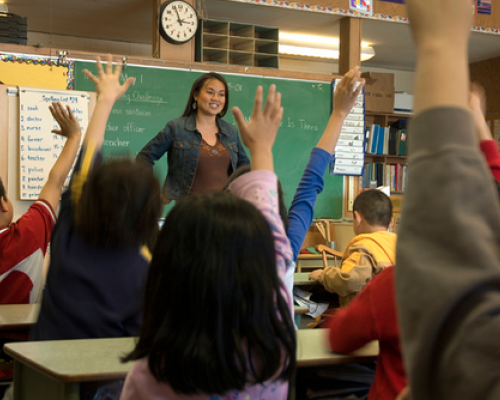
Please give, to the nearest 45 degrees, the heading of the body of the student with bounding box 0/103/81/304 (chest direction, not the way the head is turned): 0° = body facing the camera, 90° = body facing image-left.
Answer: approximately 225°

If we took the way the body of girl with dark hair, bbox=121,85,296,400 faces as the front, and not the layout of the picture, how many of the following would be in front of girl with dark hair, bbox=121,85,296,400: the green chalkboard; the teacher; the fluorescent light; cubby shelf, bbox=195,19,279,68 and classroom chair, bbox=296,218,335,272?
5

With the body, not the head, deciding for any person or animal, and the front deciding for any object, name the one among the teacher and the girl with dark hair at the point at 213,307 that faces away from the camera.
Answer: the girl with dark hair

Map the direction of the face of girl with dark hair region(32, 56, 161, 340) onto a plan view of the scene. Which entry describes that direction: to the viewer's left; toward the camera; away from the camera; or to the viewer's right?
away from the camera

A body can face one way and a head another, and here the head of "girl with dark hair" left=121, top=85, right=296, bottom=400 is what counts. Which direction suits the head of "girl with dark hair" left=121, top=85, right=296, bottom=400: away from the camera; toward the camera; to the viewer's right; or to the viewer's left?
away from the camera

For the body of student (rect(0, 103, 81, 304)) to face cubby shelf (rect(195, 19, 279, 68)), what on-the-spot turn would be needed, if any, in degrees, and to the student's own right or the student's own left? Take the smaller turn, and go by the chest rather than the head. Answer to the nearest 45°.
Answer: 0° — they already face it

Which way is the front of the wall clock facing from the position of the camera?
facing the viewer and to the right of the viewer

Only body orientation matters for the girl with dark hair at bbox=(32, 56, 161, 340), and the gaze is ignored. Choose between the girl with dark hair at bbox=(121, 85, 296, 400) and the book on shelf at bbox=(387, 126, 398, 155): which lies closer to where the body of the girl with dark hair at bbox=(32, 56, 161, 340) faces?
the book on shelf

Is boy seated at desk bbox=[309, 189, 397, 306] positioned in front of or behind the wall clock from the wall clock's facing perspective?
in front

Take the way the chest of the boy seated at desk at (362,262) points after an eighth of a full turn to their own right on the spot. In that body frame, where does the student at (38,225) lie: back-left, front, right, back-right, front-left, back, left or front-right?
back-left

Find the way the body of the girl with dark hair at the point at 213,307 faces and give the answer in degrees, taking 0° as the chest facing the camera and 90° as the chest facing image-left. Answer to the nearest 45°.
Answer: approximately 180°

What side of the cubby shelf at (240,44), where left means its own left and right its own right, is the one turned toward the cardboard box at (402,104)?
left

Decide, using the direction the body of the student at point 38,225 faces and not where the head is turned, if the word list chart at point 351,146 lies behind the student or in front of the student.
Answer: in front
